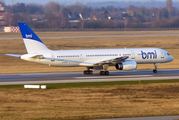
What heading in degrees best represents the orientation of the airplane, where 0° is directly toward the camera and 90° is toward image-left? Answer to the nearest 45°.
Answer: approximately 270°
